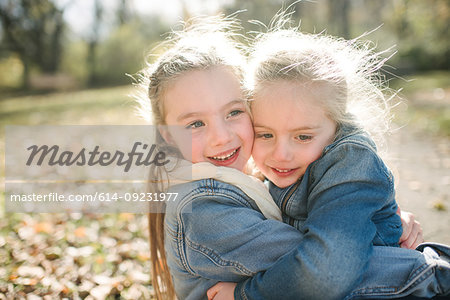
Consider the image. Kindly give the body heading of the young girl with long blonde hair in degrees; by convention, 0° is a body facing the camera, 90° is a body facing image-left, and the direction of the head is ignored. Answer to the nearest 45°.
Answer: approximately 270°
